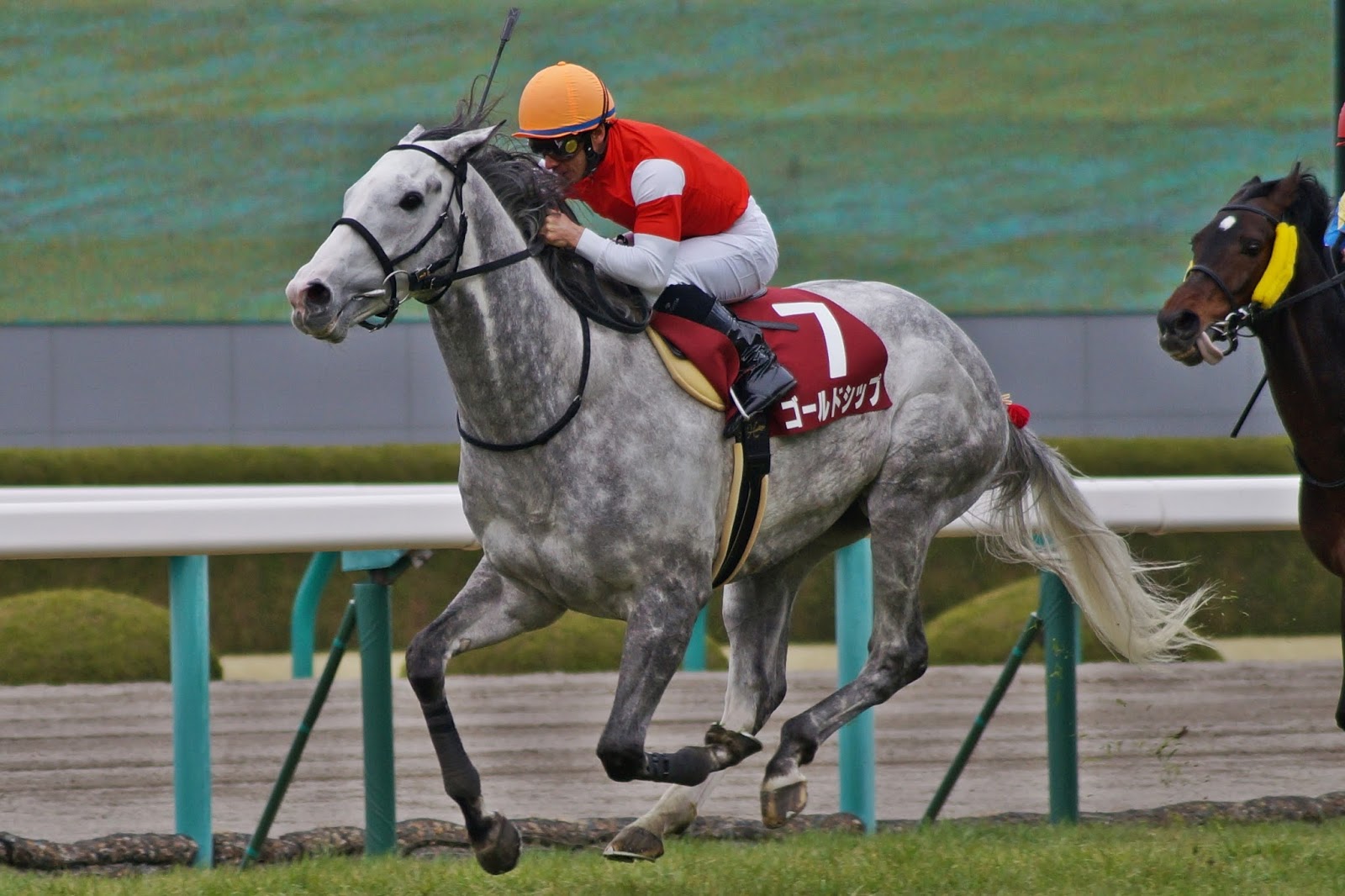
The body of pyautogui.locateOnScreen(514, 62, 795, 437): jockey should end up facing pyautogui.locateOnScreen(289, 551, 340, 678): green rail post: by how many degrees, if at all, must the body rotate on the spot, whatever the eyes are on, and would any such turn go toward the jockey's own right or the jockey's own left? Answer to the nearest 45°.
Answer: approximately 45° to the jockey's own right

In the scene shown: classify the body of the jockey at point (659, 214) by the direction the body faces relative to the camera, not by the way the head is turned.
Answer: to the viewer's left

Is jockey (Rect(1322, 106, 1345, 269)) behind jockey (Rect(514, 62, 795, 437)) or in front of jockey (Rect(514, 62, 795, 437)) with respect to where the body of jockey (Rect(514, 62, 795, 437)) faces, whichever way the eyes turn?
behind

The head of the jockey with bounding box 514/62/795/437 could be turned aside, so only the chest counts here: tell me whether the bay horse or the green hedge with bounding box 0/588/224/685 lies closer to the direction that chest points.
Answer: the green hedge

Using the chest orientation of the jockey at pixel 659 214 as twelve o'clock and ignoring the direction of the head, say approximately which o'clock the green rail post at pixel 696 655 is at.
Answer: The green rail post is roughly at 3 o'clock from the jockey.
